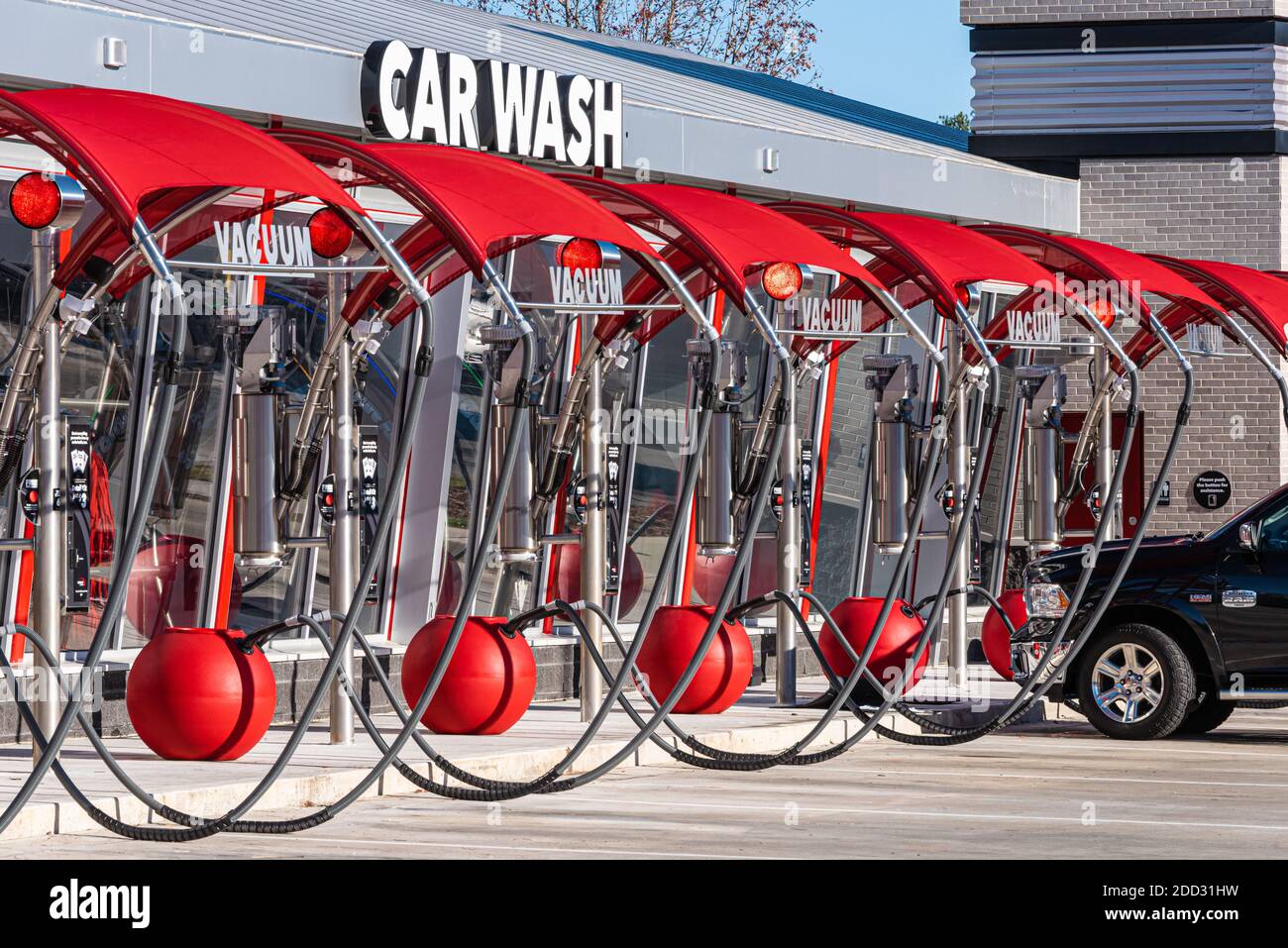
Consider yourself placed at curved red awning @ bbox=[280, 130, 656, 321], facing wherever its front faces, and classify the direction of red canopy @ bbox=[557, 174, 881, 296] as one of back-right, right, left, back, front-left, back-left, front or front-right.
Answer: left

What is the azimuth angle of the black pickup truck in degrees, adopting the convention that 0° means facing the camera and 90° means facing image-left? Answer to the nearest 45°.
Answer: approximately 90°

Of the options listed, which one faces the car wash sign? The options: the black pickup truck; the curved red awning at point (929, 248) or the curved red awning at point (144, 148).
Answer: the black pickup truck

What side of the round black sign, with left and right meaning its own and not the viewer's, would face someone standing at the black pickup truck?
front

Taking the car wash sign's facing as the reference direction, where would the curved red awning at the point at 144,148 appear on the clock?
The curved red awning is roughly at 2 o'clock from the car wash sign.

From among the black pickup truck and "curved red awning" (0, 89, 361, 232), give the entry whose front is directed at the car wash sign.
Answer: the black pickup truck

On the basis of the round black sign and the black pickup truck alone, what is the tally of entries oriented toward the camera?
1

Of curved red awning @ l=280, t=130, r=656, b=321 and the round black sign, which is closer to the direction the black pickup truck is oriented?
the curved red awning

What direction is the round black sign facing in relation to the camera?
toward the camera

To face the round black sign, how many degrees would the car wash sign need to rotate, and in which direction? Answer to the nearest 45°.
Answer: approximately 90° to its left

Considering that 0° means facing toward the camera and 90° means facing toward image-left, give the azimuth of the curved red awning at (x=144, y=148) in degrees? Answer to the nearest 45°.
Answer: approximately 315°

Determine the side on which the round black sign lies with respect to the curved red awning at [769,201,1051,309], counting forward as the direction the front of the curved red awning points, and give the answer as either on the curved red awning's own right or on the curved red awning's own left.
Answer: on the curved red awning's own left

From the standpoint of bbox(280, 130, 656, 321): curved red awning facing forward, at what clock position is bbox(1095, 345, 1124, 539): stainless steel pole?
The stainless steel pole is roughly at 9 o'clock from the curved red awning.
